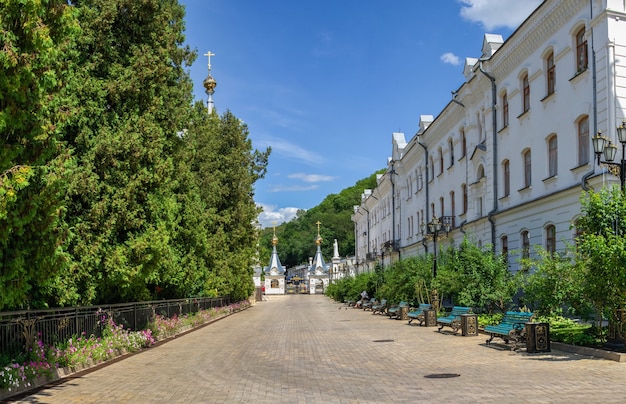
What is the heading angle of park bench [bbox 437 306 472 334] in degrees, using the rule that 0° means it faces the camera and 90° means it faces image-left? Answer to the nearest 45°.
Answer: approximately 45°

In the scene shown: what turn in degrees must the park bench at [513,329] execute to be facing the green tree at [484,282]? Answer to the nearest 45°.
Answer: approximately 135° to its right

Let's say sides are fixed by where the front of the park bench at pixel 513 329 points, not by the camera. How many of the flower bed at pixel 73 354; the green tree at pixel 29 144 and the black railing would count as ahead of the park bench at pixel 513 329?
3

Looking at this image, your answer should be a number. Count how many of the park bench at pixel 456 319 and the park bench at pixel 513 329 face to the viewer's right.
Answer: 0

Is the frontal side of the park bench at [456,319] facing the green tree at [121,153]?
yes

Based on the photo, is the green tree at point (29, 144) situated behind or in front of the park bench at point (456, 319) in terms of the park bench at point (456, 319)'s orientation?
in front
